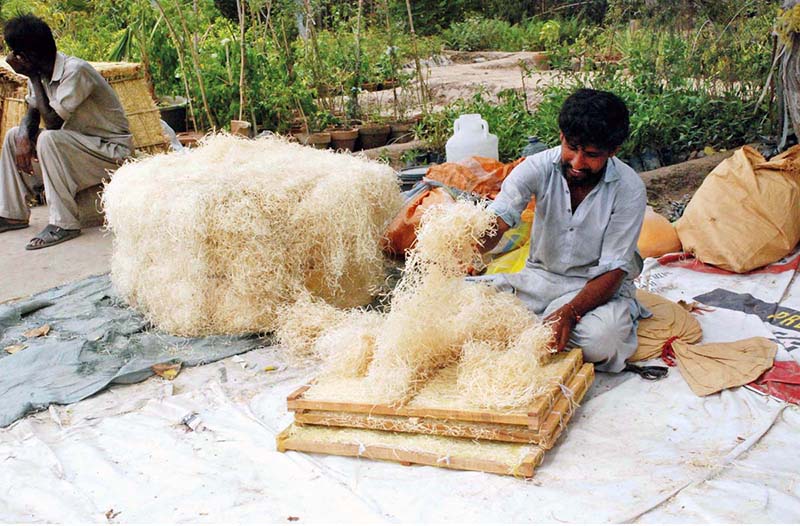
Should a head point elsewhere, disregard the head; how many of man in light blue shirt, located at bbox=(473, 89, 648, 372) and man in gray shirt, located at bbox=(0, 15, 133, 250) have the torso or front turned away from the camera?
0

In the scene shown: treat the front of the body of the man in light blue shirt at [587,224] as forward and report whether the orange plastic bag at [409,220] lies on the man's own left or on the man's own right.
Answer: on the man's own right

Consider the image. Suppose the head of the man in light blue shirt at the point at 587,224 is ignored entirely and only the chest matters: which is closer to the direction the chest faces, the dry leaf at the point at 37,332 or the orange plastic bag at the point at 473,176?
the dry leaf

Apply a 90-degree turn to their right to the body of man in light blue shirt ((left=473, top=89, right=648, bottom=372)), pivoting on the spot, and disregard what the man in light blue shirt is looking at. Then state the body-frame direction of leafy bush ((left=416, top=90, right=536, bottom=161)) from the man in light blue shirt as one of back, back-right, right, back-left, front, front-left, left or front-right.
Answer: front-right

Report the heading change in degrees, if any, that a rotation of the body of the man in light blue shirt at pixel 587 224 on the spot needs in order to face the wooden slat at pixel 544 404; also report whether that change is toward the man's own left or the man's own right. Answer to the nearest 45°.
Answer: approximately 45° to the man's own left

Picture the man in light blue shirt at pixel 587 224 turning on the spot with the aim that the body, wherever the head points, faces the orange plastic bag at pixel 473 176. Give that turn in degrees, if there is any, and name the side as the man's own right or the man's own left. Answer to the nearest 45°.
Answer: approximately 135° to the man's own right

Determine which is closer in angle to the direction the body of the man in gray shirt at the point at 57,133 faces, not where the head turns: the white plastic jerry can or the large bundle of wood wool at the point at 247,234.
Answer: the large bundle of wood wool

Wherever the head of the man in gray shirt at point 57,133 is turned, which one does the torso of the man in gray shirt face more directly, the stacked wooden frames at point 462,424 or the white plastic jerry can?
the stacked wooden frames

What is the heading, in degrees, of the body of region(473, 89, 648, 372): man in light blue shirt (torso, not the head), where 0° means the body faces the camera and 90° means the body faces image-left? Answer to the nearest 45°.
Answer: approximately 45°

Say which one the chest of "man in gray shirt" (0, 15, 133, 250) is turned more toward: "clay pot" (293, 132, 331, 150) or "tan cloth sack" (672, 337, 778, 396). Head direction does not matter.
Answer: the tan cloth sack

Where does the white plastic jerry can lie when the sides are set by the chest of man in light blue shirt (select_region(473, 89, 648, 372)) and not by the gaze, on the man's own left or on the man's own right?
on the man's own right
